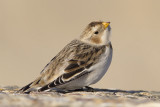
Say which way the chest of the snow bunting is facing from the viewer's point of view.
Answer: to the viewer's right
